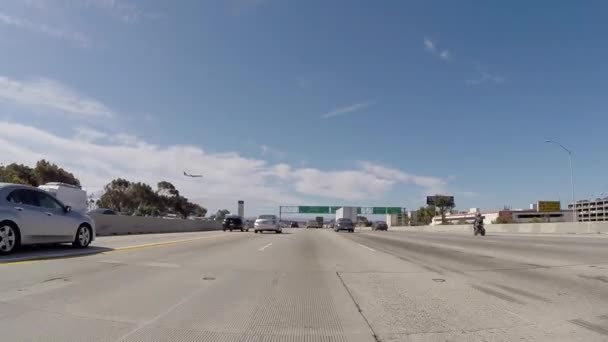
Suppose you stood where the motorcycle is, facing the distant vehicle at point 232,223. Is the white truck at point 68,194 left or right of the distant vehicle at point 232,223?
left

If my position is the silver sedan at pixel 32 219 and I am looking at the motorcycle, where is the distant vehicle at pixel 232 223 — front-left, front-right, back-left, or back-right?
front-left

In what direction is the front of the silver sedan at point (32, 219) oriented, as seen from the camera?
facing away from the viewer and to the right of the viewer

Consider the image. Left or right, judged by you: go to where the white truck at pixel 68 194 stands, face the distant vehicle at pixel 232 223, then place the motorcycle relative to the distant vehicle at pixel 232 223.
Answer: right

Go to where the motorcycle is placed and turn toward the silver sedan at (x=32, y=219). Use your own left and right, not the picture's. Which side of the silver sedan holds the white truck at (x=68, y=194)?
right

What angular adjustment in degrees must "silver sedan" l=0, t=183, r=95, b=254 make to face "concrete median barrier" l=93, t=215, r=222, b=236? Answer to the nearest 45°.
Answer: approximately 45° to its left

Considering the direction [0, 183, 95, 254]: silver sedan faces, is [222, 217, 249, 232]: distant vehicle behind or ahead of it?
ahead

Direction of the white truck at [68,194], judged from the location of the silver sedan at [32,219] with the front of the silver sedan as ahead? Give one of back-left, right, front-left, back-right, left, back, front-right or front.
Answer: front-left

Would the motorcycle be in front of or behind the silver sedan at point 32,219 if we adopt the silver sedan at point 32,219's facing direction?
in front

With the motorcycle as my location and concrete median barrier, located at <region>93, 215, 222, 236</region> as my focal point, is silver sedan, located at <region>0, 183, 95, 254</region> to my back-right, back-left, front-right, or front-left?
front-left
